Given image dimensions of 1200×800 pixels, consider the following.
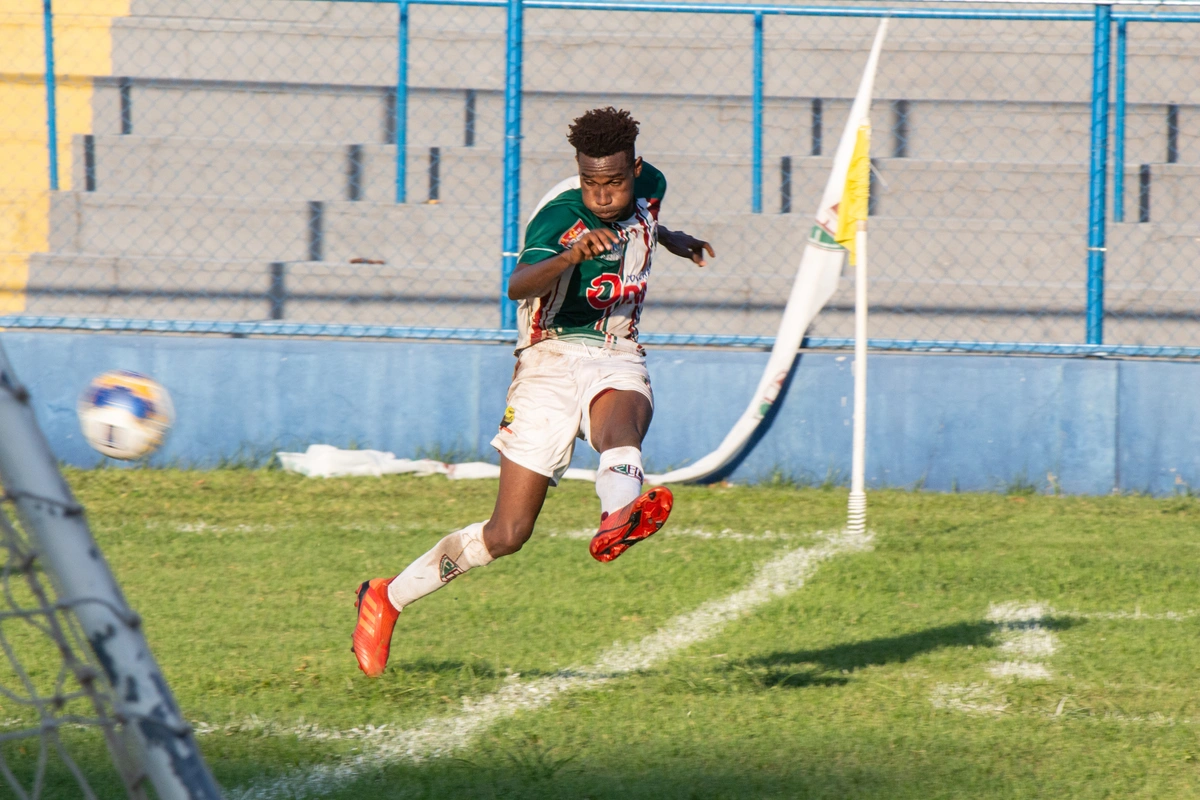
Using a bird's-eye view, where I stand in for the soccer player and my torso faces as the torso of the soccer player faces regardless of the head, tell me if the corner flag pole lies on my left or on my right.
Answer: on my left

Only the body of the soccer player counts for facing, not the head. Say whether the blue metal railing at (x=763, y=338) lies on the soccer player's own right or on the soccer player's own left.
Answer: on the soccer player's own left

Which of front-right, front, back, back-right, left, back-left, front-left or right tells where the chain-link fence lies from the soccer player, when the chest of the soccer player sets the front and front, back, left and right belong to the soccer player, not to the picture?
back-left

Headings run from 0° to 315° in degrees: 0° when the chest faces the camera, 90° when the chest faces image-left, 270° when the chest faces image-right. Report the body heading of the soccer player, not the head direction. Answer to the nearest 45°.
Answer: approximately 315°

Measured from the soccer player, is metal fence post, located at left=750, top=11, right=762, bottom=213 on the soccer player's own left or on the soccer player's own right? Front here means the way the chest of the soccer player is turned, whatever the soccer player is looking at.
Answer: on the soccer player's own left

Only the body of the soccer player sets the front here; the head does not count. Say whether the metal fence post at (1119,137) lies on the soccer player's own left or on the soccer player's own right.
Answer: on the soccer player's own left

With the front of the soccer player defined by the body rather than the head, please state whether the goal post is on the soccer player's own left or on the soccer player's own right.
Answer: on the soccer player's own right
